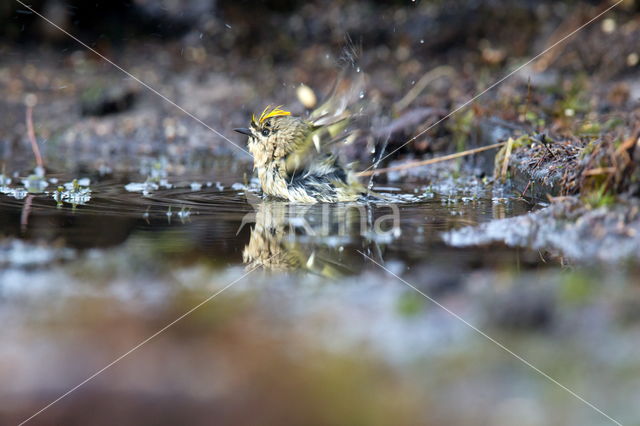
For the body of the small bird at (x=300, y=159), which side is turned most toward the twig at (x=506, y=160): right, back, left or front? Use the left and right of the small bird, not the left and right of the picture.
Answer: back

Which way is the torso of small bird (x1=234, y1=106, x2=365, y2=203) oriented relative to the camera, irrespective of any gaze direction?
to the viewer's left
